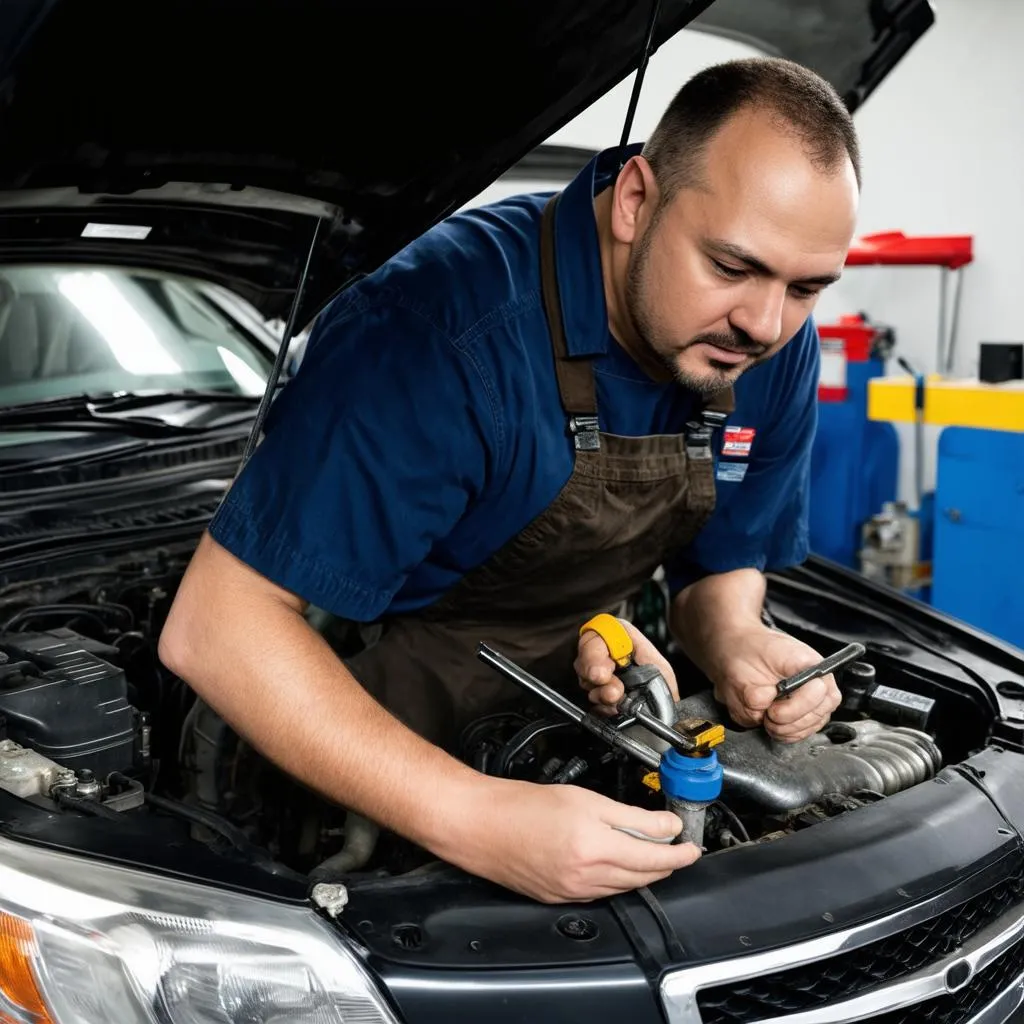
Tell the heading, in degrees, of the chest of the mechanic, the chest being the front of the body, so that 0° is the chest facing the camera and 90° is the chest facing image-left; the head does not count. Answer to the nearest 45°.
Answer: approximately 315°

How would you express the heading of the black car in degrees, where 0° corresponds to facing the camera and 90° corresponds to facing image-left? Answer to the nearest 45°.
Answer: approximately 315°
